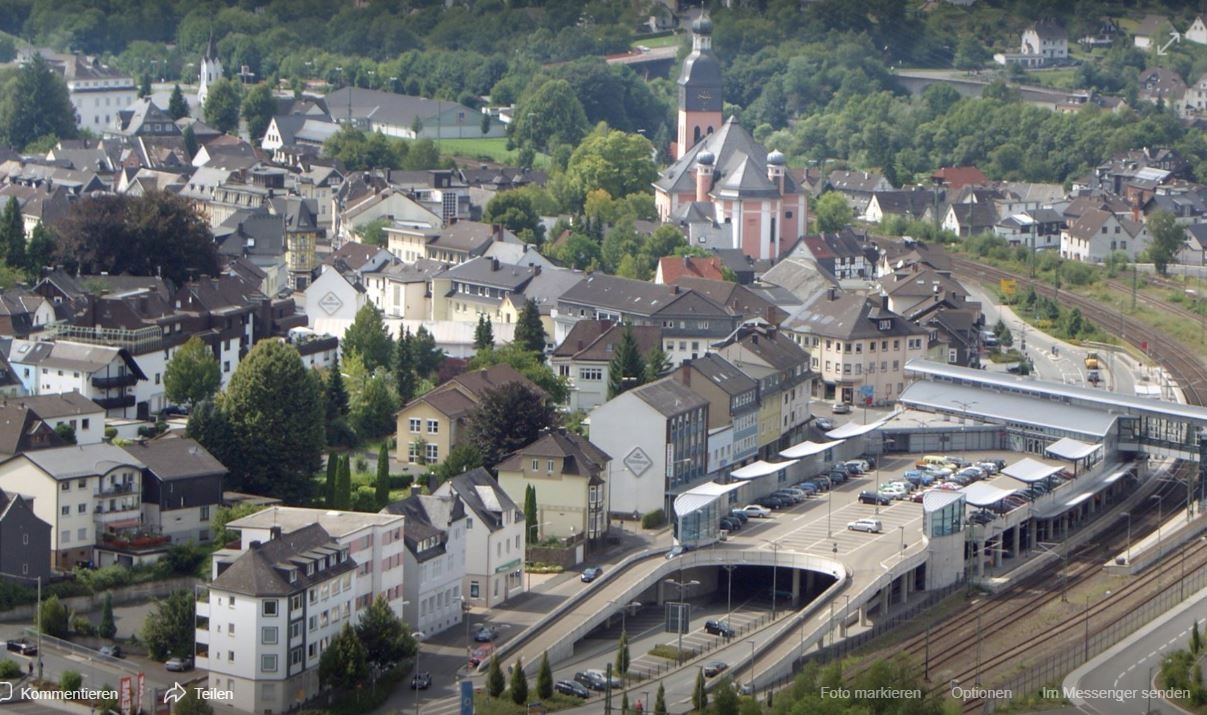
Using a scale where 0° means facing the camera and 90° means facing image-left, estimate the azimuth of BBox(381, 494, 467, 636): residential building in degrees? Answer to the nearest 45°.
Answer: approximately 315°

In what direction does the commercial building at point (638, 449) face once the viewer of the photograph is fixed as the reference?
facing the viewer and to the right of the viewer

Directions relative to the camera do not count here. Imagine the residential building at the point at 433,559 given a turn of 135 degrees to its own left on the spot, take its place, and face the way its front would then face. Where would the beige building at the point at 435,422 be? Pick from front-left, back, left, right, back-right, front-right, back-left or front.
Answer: front

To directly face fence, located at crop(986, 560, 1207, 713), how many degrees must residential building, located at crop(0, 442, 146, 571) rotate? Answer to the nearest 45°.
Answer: approximately 45° to its left

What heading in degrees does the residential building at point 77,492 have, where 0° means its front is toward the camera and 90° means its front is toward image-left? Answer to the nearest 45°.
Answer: approximately 315°

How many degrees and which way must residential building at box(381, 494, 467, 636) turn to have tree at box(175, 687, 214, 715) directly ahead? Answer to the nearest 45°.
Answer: approximately 90° to its right

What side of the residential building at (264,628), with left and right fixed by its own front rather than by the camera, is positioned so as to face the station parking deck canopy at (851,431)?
left

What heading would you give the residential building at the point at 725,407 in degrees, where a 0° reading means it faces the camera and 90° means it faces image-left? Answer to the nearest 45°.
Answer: approximately 315°
